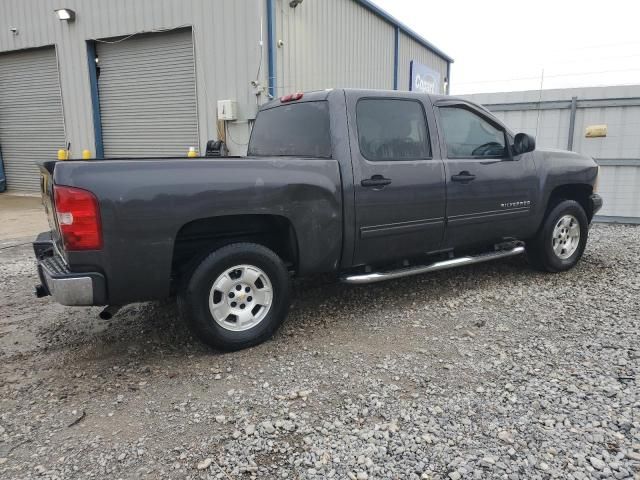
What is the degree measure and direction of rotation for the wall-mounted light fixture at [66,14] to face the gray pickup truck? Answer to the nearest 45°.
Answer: approximately 45° to its left

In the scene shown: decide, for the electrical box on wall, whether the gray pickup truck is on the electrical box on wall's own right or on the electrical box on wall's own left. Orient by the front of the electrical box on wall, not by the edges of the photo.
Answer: on the electrical box on wall's own left

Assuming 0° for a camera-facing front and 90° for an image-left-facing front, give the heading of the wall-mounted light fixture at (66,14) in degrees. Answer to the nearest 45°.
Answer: approximately 45°

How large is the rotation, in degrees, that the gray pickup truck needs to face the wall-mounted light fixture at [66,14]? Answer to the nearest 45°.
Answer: approximately 90° to its left

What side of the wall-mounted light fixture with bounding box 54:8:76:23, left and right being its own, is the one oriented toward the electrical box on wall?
left

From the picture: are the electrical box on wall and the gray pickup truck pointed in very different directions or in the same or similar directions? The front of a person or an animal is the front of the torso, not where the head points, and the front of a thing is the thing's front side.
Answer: very different directions

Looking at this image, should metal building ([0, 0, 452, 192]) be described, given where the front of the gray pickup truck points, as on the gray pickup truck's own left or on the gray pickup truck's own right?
on the gray pickup truck's own left

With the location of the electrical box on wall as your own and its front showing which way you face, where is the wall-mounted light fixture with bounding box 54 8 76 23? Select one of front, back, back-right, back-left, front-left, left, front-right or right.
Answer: right

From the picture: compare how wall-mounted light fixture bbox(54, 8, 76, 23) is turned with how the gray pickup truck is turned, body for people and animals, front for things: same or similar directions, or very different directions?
very different directions
